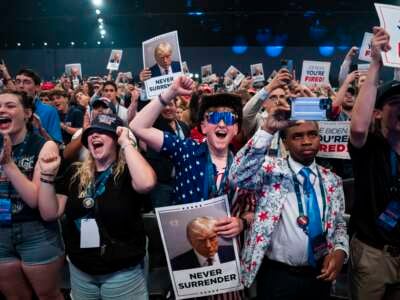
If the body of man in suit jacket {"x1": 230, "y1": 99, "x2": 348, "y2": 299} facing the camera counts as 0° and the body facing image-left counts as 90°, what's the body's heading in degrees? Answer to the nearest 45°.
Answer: approximately 315°

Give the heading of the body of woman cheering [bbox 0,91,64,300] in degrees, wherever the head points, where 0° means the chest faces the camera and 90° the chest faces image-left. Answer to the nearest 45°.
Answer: approximately 45°

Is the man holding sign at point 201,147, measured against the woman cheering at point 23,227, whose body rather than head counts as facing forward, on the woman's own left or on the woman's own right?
on the woman's own left

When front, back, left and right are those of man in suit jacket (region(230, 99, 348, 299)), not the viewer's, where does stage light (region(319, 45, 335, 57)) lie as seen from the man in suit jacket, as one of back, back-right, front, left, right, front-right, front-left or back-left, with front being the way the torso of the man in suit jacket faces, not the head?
back-left
